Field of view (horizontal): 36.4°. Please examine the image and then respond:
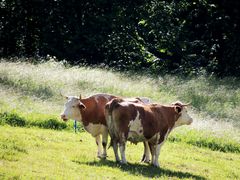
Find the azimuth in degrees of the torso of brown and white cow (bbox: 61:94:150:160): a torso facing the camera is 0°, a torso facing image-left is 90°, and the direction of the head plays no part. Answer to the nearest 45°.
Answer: approximately 90°

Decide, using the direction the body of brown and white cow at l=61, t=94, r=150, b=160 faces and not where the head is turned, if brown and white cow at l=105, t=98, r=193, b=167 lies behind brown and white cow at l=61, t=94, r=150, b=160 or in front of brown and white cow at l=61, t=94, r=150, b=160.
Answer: behind
